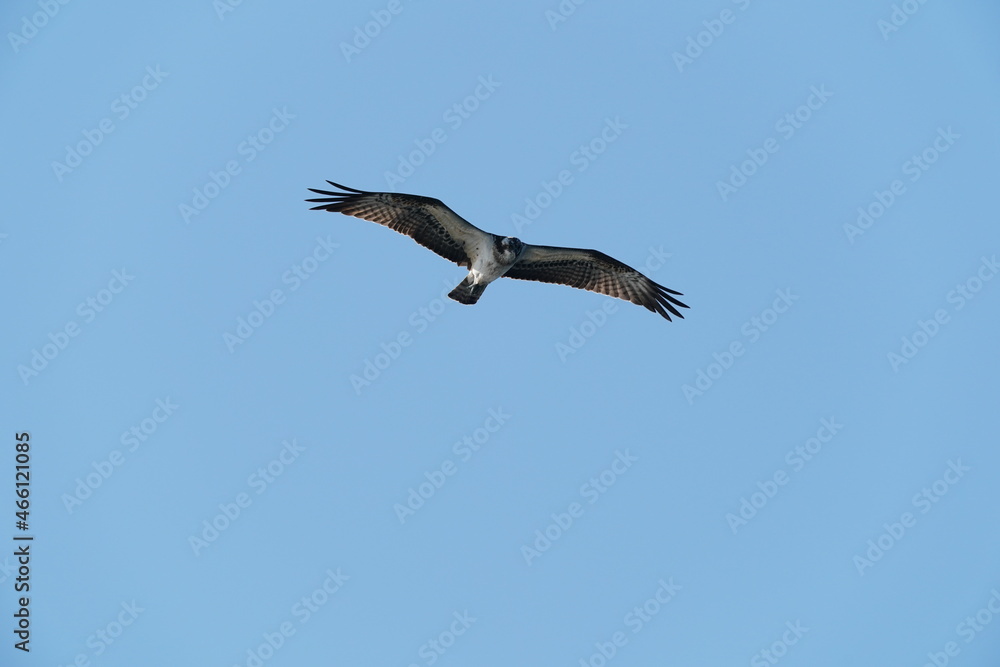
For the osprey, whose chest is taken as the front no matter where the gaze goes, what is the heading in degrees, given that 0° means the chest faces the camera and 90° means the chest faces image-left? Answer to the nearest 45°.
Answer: approximately 315°
